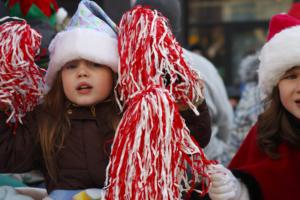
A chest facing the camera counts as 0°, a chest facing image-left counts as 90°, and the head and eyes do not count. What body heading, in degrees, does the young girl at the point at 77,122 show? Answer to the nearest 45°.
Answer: approximately 0°

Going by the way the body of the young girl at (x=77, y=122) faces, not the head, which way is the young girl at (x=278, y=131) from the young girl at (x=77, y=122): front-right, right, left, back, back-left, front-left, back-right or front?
left
